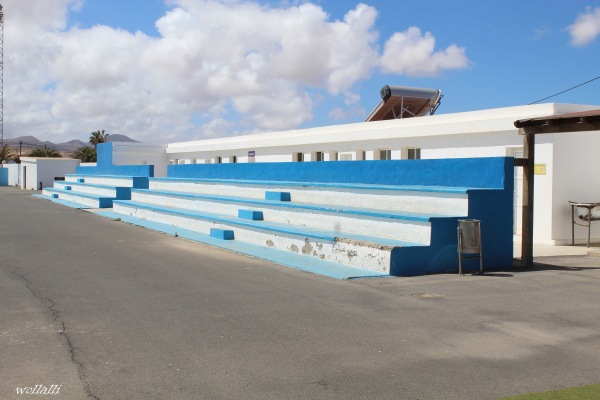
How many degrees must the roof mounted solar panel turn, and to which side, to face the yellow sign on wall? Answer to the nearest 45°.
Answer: approximately 135° to its left
